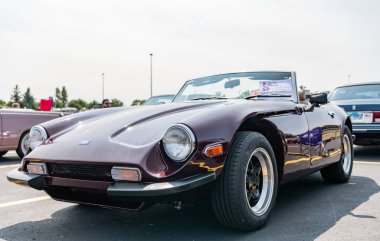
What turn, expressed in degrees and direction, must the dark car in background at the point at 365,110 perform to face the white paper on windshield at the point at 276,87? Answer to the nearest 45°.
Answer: approximately 180°

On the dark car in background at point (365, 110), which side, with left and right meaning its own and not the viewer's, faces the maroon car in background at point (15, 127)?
left

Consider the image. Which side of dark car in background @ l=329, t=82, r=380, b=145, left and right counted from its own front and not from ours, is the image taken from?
back
